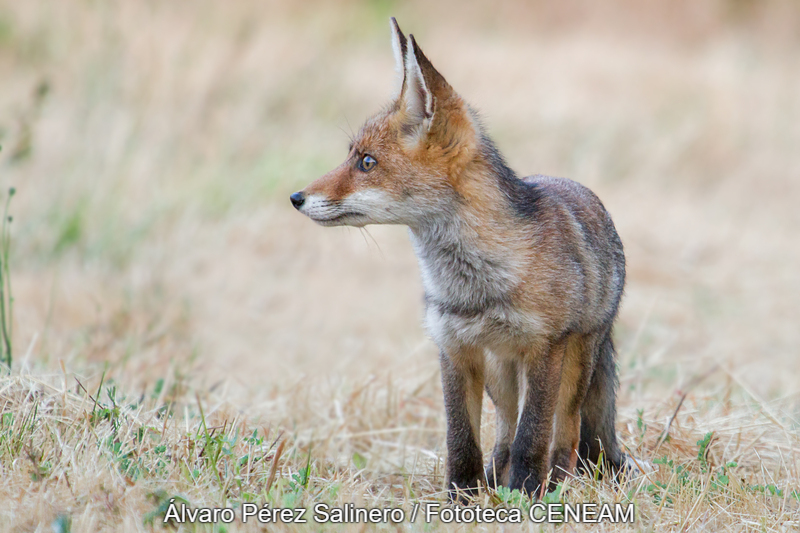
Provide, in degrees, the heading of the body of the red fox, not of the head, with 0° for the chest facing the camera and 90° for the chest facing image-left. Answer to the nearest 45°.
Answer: approximately 45°
